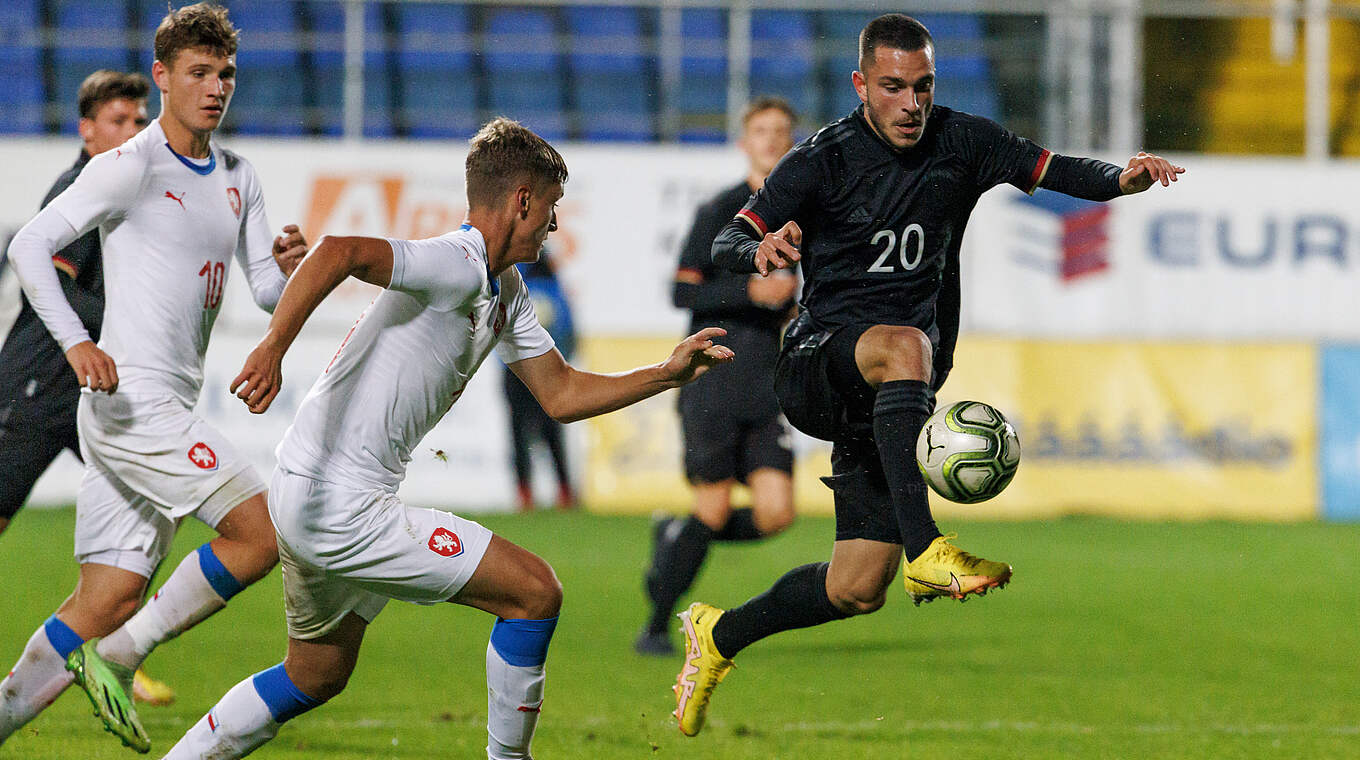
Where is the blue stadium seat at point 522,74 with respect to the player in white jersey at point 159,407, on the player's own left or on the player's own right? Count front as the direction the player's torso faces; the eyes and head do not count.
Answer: on the player's own left

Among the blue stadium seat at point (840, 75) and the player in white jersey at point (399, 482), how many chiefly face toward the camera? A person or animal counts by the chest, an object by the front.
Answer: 1

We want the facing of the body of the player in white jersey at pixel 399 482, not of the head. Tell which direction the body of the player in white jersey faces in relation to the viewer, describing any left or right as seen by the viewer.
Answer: facing to the right of the viewer

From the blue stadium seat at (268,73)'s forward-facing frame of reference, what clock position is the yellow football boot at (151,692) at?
The yellow football boot is roughly at 12 o'clock from the blue stadium seat.

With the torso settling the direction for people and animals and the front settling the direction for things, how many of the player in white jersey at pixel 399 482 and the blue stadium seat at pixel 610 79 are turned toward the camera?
1
